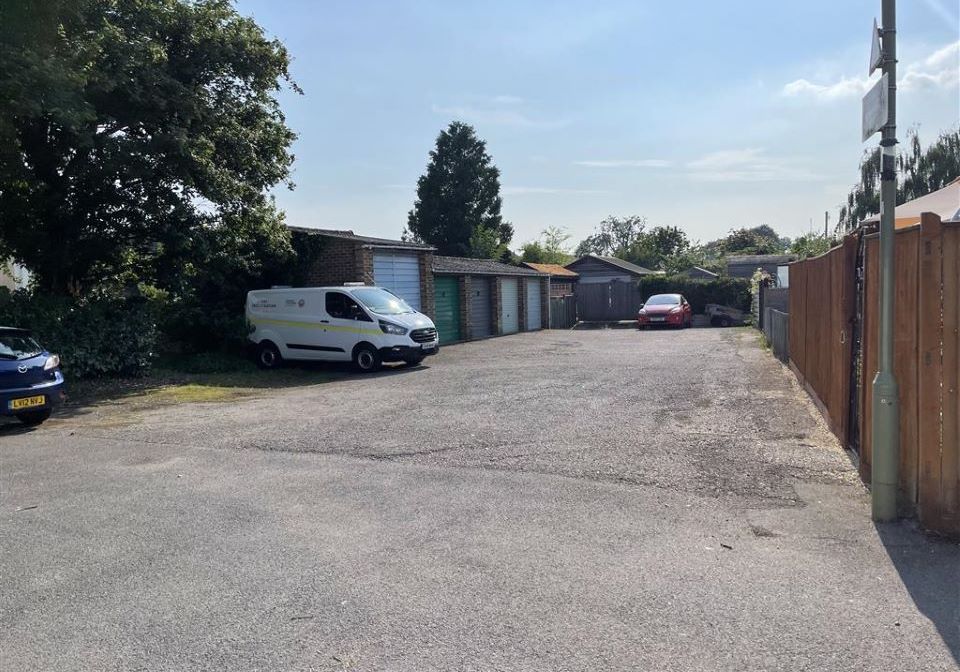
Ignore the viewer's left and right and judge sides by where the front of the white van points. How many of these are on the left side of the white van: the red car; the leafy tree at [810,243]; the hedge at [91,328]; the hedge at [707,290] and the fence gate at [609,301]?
4

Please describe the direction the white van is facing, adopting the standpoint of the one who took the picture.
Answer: facing the viewer and to the right of the viewer

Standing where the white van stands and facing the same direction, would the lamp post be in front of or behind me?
in front

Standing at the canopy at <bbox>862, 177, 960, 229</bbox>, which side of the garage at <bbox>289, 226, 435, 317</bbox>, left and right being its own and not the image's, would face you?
front

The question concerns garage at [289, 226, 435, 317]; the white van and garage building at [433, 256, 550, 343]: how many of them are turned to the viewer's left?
0

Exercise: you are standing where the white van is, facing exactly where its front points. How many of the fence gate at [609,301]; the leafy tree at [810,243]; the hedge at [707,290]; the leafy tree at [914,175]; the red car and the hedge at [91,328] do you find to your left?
5

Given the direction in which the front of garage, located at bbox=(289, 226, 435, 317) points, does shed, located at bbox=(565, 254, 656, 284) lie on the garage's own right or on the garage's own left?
on the garage's own left

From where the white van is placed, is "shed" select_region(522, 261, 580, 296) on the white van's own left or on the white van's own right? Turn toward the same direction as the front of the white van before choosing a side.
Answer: on the white van's own left

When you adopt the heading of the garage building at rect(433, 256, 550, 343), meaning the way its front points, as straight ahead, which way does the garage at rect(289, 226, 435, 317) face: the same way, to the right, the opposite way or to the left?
the same way

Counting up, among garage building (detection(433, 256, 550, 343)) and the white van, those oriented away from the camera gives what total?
0

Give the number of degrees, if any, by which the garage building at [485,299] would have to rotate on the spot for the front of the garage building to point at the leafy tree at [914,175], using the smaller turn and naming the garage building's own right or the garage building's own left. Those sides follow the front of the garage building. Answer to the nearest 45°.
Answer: approximately 90° to the garage building's own left

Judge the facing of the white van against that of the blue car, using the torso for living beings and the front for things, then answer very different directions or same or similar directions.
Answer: very different directions

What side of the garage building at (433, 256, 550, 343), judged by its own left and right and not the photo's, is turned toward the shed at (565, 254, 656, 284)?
left
